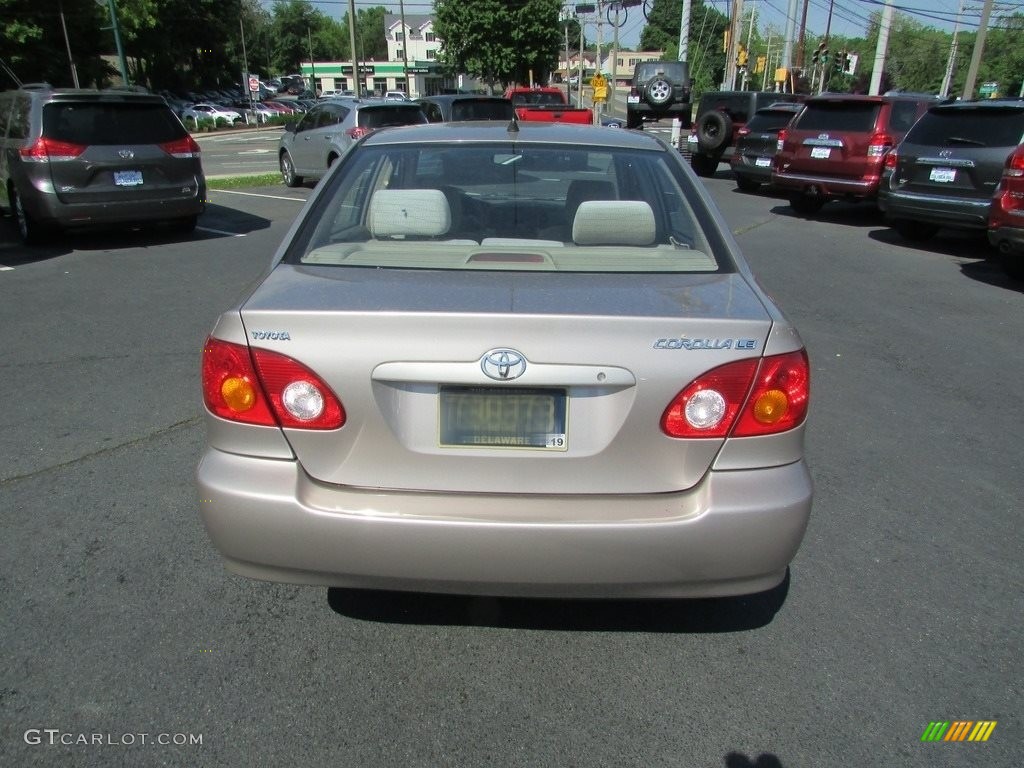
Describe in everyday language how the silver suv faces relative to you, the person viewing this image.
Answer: facing away from the viewer and to the left of the viewer

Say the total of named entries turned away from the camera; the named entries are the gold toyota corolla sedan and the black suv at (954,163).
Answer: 2

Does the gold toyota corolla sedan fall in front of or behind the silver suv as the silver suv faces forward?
behind

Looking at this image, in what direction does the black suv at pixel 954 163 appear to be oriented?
away from the camera

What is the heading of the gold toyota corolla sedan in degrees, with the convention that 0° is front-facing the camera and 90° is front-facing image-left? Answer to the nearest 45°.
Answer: approximately 180°

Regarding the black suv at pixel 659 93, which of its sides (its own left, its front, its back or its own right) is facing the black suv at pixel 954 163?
back

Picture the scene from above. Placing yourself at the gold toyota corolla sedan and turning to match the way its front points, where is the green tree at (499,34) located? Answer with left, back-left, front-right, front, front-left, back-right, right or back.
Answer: front

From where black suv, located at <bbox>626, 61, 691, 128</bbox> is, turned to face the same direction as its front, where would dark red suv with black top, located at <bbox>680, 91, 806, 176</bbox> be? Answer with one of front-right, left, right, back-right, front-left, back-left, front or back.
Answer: back

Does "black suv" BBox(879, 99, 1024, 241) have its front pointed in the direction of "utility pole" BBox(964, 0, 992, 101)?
yes

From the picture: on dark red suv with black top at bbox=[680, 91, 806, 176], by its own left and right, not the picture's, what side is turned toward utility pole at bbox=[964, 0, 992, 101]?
front

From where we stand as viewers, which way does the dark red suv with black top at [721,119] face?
facing away from the viewer and to the right of the viewer

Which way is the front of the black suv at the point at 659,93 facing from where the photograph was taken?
facing away from the viewer

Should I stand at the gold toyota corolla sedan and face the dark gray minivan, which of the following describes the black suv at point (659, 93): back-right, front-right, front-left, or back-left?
front-right

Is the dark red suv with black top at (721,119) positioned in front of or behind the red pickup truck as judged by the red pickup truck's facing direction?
behind

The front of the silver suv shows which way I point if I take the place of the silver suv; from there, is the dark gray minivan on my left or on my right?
on my left

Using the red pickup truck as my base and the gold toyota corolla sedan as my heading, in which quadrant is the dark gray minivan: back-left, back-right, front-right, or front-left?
front-right
